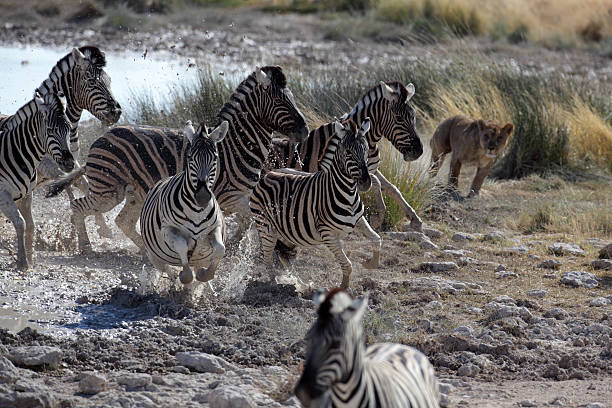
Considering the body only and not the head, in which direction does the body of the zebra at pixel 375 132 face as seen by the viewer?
to the viewer's right

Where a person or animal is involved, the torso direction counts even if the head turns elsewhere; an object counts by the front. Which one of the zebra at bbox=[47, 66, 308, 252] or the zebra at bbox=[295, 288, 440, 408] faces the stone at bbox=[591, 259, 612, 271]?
the zebra at bbox=[47, 66, 308, 252]

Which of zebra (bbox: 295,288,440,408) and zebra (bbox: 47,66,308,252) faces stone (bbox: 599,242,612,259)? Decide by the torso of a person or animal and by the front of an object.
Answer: zebra (bbox: 47,66,308,252)

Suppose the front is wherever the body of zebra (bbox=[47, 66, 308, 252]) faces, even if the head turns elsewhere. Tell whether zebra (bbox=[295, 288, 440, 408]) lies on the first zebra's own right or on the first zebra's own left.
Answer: on the first zebra's own right

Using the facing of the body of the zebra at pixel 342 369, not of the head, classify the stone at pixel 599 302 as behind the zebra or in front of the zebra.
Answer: behind

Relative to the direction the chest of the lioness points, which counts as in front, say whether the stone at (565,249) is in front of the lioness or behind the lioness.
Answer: in front

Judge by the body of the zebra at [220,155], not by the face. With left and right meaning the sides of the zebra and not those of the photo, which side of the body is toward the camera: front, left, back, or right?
right

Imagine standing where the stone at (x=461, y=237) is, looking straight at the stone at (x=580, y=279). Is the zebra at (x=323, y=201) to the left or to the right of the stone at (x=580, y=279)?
right

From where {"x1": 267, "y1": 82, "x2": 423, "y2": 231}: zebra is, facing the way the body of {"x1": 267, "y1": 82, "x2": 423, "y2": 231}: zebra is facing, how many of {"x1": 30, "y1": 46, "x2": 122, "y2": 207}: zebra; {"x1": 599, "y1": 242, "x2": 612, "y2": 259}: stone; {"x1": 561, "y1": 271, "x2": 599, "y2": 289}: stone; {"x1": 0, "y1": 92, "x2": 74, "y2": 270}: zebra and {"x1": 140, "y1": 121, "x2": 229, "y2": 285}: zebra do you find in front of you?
2

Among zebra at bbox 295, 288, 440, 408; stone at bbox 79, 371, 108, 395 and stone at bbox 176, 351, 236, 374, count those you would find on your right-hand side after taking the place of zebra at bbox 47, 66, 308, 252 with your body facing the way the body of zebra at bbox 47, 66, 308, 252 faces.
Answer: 3

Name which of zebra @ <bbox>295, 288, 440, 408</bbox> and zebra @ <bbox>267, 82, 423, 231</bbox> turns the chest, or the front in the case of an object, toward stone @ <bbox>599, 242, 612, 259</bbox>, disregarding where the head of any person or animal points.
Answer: zebra @ <bbox>267, 82, 423, 231</bbox>

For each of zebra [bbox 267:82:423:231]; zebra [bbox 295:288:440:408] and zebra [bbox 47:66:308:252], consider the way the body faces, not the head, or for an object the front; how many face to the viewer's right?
2

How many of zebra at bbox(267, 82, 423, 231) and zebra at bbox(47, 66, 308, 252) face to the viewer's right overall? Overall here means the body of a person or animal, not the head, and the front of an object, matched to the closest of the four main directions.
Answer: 2

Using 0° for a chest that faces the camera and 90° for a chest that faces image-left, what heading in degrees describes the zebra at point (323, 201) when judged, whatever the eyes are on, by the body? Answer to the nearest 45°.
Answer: approximately 315°

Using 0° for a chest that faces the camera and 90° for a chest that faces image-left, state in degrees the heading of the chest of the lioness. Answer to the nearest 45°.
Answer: approximately 315°

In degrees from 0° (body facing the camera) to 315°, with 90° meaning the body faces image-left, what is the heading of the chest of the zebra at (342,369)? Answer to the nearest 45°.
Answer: approximately 45°

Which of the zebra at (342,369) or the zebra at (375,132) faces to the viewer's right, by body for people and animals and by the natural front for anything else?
the zebra at (375,132)

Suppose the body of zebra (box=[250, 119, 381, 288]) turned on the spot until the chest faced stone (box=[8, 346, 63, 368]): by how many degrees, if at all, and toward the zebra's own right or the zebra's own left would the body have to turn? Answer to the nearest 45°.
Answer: approximately 90° to the zebra's own right
